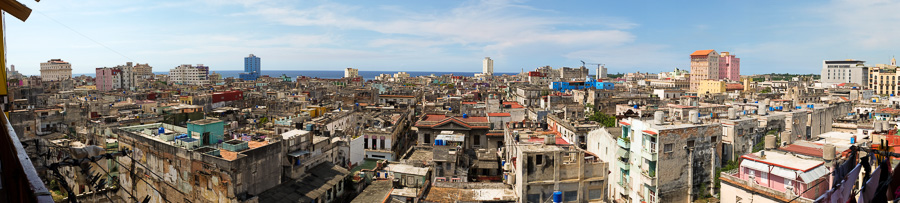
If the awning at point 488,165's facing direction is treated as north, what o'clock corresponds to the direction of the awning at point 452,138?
the awning at point 452,138 is roughly at 5 o'clock from the awning at point 488,165.

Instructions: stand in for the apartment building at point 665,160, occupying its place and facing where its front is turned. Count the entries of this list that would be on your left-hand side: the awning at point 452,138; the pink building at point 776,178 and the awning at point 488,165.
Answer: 1

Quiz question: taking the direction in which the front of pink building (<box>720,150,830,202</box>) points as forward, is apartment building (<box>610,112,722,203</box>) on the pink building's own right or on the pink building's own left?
on the pink building's own right

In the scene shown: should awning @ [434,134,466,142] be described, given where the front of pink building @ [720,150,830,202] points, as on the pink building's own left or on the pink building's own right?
on the pink building's own right

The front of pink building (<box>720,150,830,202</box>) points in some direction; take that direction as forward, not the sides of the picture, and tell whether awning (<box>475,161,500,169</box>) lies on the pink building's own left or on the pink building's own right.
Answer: on the pink building's own right

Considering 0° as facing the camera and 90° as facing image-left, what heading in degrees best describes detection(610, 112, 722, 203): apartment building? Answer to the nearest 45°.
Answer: approximately 45°

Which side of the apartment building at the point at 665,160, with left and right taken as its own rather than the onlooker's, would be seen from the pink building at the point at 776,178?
left

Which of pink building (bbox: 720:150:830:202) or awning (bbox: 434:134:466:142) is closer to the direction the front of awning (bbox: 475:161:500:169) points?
the pink building
